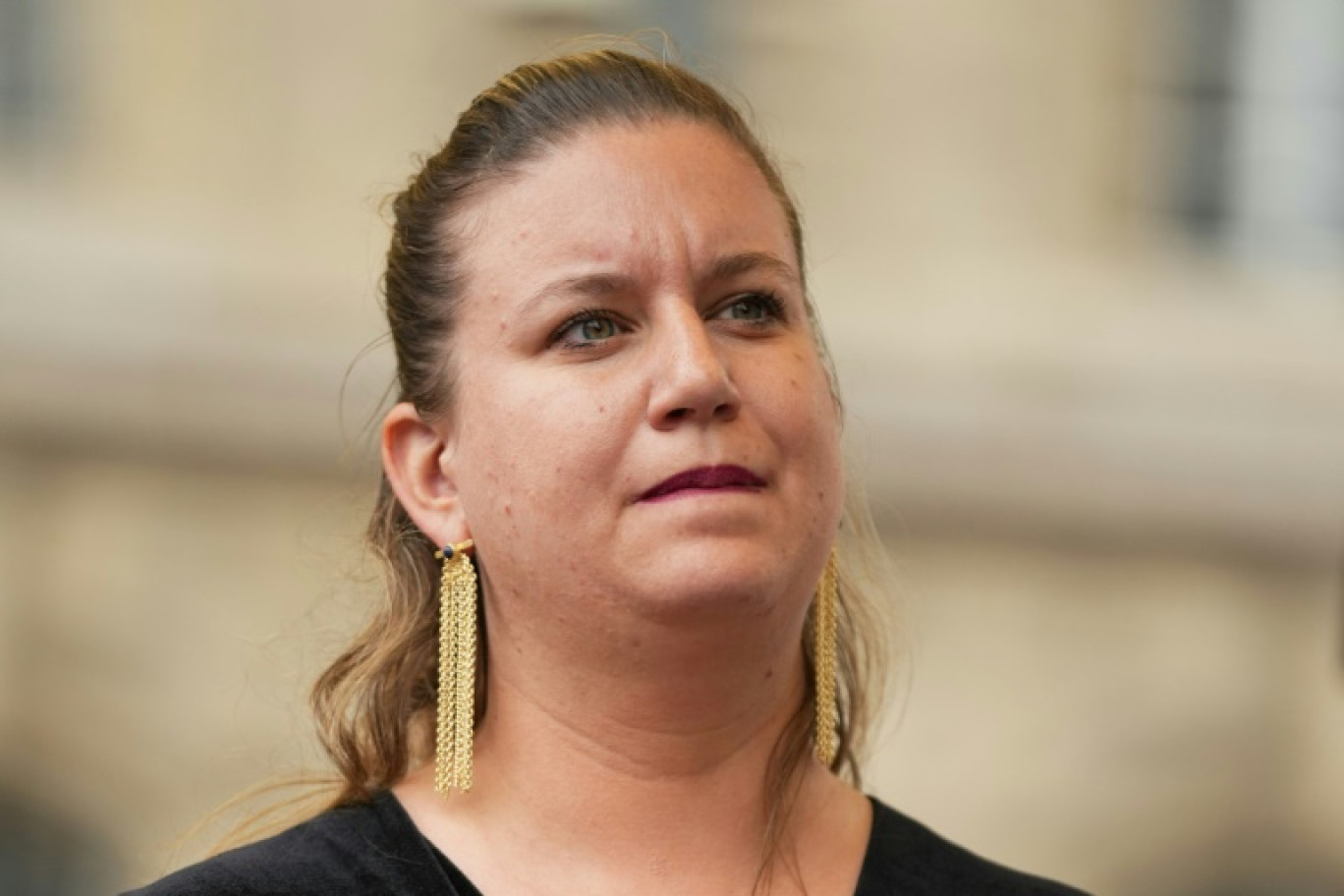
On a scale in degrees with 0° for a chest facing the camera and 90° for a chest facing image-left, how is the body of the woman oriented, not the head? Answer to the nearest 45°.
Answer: approximately 315°
